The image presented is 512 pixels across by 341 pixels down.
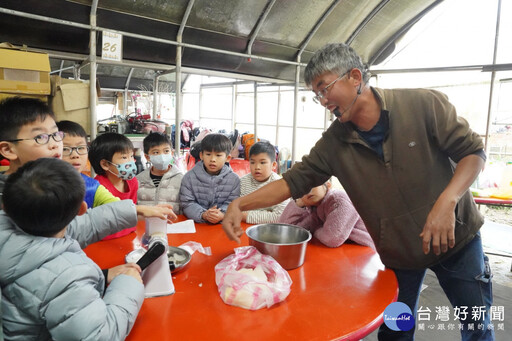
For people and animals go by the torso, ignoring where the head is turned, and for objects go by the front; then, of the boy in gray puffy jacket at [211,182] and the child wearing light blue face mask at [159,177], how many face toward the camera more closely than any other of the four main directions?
2

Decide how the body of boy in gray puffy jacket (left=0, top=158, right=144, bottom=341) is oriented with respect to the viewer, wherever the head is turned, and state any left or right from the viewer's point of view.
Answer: facing away from the viewer and to the right of the viewer

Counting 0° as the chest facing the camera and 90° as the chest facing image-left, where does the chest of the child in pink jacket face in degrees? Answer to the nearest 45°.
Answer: approximately 45°

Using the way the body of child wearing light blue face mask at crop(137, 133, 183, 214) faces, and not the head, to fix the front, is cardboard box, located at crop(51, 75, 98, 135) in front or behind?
behind

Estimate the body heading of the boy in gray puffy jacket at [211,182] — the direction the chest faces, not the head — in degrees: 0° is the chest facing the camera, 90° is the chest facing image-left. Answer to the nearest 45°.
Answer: approximately 0°

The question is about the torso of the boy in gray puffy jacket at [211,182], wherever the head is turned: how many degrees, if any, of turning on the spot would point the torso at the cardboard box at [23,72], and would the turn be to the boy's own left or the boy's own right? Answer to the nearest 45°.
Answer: approximately 135° to the boy's own right

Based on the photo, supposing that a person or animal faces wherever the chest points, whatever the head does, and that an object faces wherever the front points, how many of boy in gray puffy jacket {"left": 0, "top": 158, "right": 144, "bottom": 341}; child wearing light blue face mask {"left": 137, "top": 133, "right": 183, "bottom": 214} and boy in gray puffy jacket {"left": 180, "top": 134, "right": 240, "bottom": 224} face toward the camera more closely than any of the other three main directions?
2
